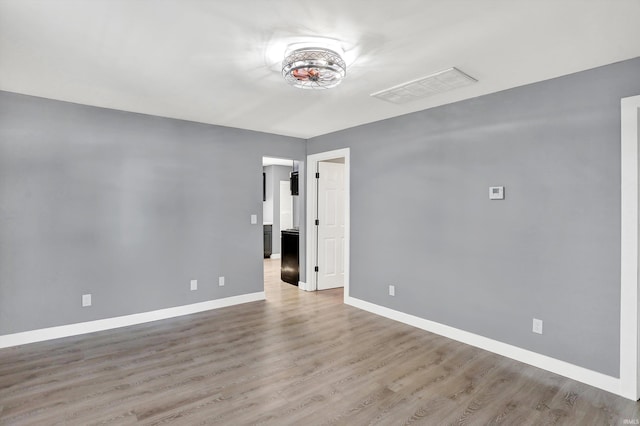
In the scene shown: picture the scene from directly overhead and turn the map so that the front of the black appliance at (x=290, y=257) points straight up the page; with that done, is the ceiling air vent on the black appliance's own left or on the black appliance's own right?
on the black appliance's own left

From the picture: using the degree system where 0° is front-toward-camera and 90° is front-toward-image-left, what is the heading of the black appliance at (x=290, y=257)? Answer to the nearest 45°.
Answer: approximately 45°

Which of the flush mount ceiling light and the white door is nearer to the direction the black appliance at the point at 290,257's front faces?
the flush mount ceiling light

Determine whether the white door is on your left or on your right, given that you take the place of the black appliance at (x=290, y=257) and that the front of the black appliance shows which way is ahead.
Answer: on your left

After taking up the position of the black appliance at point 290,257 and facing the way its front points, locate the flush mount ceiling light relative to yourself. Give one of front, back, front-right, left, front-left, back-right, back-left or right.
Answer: front-left

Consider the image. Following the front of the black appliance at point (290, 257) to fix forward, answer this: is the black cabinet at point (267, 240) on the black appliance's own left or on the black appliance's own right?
on the black appliance's own right

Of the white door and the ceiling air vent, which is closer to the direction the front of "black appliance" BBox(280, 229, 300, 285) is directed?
the ceiling air vent
